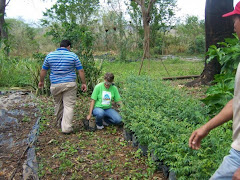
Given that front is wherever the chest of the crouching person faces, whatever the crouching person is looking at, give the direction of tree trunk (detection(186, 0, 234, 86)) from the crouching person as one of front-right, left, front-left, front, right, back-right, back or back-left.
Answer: back-left

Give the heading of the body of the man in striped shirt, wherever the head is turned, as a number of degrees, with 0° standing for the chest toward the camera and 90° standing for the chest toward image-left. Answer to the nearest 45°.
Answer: approximately 180°

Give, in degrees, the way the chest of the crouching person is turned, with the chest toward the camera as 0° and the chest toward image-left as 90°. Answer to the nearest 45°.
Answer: approximately 0°

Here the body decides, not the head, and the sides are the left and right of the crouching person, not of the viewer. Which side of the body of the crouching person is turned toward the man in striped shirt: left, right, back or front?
right

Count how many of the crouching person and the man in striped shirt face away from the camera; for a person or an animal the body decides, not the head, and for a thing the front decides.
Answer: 1

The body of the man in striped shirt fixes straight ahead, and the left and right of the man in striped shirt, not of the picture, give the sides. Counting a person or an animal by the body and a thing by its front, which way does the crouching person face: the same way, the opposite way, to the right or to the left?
the opposite way

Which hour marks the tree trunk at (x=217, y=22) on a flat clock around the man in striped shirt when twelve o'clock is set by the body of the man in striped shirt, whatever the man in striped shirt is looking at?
The tree trunk is roughly at 2 o'clock from the man in striped shirt.

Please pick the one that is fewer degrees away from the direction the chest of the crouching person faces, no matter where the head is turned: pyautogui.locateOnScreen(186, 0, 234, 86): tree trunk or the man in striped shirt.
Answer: the man in striped shirt

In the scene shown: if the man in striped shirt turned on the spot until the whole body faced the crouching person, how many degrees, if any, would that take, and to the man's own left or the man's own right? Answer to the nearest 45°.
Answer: approximately 90° to the man's own right
